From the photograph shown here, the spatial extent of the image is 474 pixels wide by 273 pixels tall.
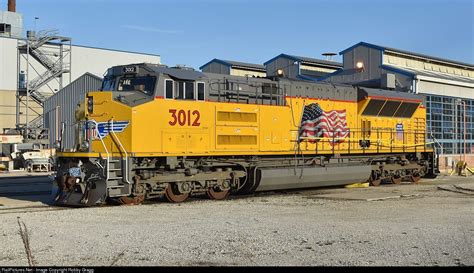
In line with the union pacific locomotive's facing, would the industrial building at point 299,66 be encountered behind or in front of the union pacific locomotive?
behind

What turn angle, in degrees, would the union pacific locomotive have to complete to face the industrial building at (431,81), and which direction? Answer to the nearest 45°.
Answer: approximately 180°

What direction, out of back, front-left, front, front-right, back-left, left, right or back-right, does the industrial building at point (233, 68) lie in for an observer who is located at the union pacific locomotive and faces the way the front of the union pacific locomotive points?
back-right

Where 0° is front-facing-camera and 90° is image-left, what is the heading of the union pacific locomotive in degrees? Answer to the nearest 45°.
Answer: approximately 45°
